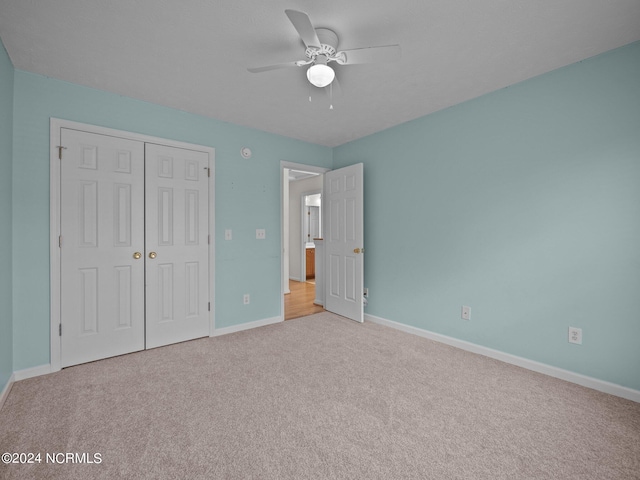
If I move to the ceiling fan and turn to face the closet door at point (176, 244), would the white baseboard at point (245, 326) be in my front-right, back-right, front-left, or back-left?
front-right

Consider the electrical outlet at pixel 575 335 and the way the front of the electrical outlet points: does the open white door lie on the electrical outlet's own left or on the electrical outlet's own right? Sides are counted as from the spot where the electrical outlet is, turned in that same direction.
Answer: on the electrical outlet's own right

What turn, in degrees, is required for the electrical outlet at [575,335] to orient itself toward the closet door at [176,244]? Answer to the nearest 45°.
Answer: approximately 45° to its right

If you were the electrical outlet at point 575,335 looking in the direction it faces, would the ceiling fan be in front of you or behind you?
in front

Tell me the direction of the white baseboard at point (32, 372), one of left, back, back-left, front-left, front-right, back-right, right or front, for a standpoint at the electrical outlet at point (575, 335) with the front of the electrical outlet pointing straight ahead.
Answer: front-right

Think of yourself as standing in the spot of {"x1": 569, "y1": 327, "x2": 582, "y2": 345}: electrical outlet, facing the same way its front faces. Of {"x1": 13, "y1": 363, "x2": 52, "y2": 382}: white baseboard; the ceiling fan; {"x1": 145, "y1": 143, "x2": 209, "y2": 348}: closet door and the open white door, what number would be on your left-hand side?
0

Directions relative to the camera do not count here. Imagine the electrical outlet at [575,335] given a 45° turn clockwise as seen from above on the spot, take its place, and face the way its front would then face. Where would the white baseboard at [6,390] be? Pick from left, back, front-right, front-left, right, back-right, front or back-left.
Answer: front

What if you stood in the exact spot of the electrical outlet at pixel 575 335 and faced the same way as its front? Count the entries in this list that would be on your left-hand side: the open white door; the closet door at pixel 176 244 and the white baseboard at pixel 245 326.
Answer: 0

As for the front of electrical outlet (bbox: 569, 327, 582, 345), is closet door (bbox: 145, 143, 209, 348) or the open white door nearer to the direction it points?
the closet door
